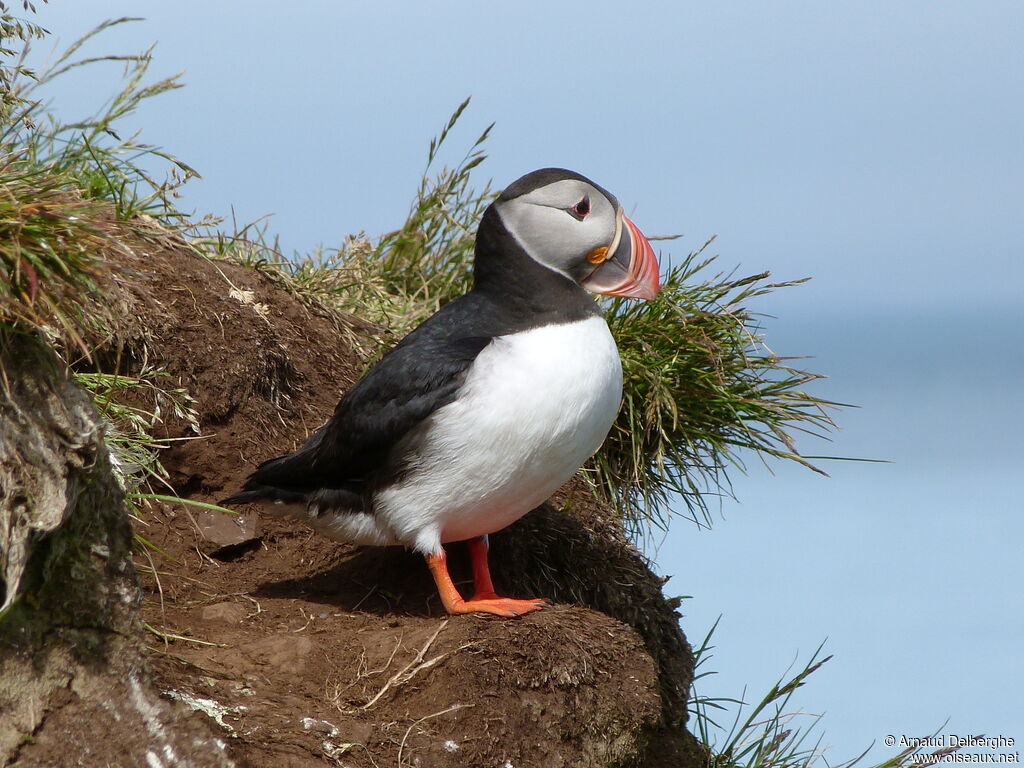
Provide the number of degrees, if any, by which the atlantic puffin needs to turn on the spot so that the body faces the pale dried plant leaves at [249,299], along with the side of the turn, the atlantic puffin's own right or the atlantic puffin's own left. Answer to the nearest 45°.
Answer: approximately 135° to the atlantic puffin's own left

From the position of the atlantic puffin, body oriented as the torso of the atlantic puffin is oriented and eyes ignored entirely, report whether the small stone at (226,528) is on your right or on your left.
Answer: on your left

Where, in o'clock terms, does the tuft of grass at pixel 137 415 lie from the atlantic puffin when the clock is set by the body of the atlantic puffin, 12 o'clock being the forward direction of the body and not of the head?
The tuft of grass is roughly at 5 o'clock from the atlantic puffin.

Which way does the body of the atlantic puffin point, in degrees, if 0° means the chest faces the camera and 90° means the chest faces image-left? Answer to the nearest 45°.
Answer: approximately 270°
